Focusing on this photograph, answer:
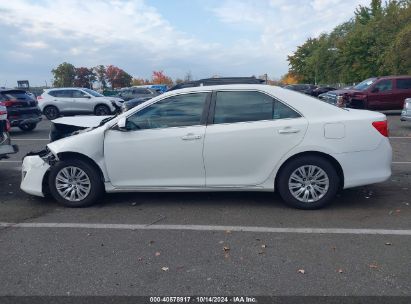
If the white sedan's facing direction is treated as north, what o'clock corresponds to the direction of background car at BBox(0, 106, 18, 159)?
The background car is roughly at 1 o'clock from the white sedan.

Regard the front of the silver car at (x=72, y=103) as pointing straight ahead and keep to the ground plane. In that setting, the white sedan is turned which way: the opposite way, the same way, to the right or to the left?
the opposite way

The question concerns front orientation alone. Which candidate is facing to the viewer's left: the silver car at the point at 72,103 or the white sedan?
the white sedan

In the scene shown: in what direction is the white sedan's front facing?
to the viewer's left

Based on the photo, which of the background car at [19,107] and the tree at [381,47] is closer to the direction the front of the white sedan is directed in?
the background car

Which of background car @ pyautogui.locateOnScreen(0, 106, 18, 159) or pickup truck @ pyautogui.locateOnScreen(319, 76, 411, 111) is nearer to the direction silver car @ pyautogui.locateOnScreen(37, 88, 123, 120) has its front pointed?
the pickup truck

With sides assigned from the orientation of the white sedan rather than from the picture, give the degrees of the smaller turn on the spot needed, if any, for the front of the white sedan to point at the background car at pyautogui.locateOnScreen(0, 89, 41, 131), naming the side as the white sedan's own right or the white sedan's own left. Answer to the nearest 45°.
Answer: approximately 45° to the white sedan's own right

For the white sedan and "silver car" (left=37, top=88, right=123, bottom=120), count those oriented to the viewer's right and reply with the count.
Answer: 1

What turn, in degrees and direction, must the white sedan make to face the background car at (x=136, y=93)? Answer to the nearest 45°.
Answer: approximately 90° to its right

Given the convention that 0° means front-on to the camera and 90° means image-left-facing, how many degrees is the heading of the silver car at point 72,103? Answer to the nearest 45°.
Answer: approximately 270°
